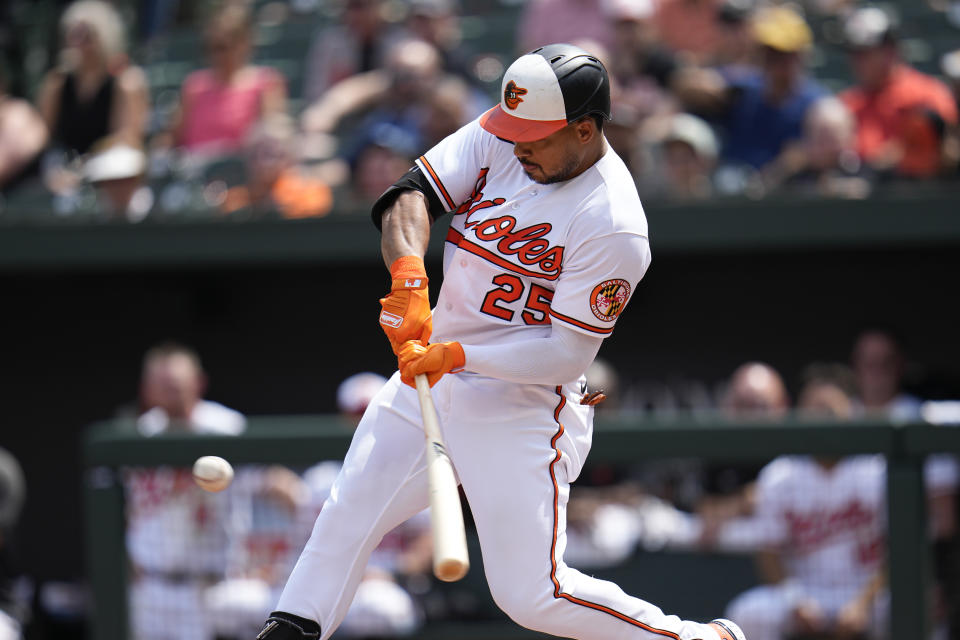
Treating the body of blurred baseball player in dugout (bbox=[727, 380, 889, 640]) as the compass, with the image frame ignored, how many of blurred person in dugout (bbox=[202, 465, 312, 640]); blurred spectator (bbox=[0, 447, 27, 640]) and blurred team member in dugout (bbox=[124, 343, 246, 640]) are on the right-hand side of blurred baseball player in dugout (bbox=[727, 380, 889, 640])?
3

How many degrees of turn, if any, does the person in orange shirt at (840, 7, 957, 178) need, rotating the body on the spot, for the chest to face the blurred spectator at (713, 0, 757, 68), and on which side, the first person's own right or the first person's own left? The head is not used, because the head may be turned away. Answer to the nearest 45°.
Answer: approximately 90° to the first person's own right

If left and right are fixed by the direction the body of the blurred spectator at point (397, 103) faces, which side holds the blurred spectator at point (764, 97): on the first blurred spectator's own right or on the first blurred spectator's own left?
on the first blurred spectator's own left

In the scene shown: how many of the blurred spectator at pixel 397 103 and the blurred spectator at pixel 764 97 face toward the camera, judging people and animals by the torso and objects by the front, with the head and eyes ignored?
2

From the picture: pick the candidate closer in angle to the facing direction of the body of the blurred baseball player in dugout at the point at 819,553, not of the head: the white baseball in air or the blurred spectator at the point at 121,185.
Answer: the white baseball in air

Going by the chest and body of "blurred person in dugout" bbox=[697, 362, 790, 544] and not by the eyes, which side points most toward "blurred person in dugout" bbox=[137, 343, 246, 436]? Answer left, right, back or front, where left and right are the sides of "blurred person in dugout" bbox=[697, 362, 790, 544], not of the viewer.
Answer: right

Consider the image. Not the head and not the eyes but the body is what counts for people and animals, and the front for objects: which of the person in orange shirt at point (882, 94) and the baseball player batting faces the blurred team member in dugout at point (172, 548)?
the person in orange shirt

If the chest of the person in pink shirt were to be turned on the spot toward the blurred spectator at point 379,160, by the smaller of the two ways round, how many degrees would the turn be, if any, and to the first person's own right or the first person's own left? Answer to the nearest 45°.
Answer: approximately 45° to the first person's own left
